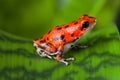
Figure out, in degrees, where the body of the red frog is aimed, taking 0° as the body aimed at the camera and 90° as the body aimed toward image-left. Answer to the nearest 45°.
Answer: approximately 270°
